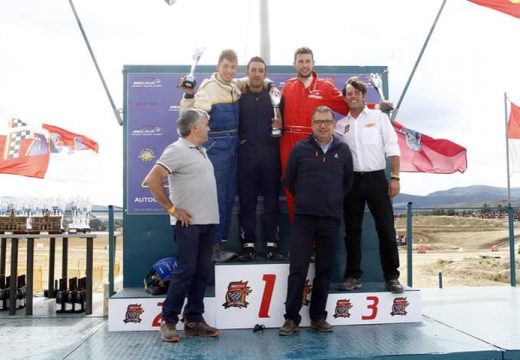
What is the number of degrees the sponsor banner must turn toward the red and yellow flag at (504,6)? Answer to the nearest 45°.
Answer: approximately 90° to its left

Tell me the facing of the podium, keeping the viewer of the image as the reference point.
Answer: facing the viewer

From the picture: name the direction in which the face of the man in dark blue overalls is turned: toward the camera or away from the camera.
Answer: toward the camera

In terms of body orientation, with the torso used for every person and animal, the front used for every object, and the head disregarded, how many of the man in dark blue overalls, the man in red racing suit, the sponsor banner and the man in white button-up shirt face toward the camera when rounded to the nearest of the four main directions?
4

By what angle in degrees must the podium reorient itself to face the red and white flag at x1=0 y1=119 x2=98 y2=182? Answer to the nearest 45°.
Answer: approximately 135° to its right

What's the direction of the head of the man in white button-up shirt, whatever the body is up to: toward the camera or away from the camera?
toward the camera

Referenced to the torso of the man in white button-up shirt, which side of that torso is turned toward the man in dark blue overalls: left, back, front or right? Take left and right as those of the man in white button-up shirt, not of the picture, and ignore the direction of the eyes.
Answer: right

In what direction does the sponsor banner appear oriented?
toward the camera

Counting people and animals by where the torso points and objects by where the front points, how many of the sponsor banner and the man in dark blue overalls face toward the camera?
2

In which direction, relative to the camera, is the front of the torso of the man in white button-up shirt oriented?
toward the camera

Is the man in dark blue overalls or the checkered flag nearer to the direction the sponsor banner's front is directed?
the man in dark blue overalls

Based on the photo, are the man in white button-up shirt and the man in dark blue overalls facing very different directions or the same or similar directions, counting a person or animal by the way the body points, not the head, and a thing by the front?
same or similar directions
